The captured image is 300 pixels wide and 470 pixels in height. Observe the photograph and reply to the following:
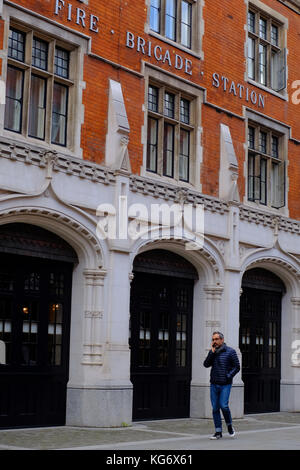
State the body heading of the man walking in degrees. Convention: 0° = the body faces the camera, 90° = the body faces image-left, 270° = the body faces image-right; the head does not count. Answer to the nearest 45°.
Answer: approximately 45°
